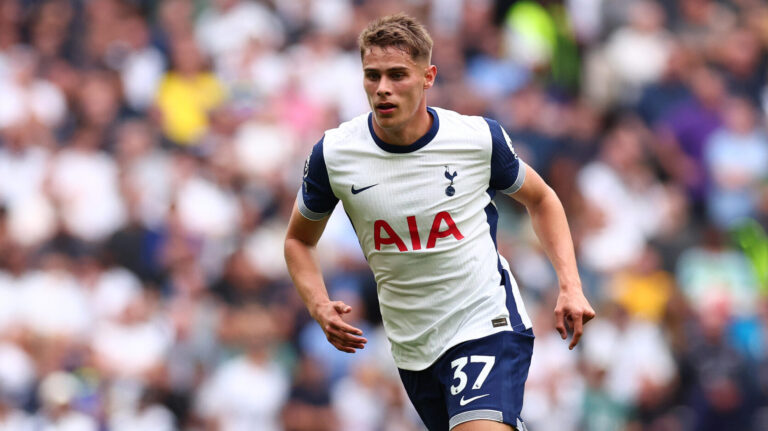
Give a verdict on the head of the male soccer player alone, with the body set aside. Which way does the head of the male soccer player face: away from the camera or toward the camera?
toward the camera

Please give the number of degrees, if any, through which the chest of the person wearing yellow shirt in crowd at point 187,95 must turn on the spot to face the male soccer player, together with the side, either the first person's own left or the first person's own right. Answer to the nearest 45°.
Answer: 0° — they already face them

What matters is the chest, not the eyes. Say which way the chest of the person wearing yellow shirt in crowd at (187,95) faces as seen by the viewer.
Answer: toward the camera
